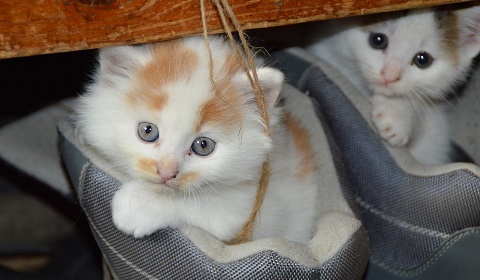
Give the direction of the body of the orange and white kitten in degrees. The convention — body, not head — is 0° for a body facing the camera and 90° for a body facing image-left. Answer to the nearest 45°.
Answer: approximately 45°

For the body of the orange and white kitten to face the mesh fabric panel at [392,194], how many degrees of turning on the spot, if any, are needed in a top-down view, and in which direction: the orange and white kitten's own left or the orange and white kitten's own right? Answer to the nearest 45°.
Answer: approximately 135° to the orange and white kitten's own left

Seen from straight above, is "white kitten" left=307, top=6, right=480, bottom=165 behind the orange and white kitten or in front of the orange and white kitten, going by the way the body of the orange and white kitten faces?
behind
